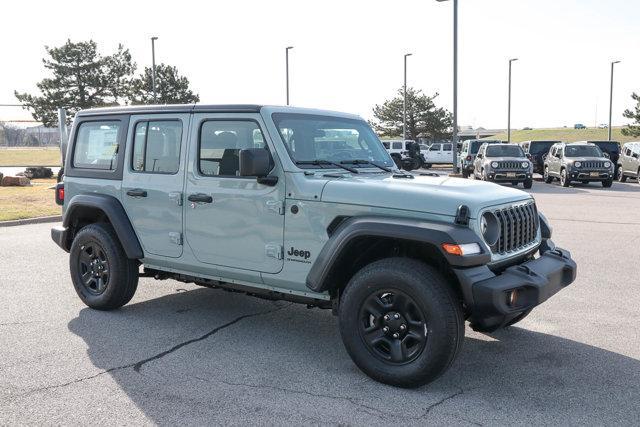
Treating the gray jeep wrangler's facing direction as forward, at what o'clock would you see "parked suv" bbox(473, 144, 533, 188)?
The parked suv is roughly at 8 o'clock from the gray jeep wrangler.

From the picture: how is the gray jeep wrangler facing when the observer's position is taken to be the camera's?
facing the viewer and to the right of the viewer

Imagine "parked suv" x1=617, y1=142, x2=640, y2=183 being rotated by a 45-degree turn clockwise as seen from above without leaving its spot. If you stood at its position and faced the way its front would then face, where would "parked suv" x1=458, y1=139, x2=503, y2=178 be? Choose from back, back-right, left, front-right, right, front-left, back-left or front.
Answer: right

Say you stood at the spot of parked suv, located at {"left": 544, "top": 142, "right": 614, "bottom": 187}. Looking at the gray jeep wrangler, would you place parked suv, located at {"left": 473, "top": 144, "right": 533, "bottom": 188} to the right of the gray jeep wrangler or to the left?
right

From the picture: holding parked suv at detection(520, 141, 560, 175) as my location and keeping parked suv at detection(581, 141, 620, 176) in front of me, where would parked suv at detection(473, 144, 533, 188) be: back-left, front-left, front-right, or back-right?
back-right

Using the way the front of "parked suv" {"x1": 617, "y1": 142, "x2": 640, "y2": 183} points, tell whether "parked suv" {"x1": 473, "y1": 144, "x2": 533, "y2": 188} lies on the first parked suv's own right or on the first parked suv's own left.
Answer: on the first parked suv's own right

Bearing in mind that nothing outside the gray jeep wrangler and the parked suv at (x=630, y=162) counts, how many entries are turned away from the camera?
0

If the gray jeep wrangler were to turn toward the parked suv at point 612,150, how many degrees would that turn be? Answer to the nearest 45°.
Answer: approximately 90° to its left

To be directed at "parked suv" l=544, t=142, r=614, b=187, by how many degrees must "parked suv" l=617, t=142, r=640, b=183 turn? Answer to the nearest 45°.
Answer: approximately 45° to its right

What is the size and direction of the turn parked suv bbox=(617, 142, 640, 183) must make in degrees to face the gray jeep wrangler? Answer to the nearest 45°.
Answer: approximately 45° to its right

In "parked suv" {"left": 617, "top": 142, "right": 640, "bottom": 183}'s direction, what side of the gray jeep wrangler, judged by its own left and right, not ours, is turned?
left
